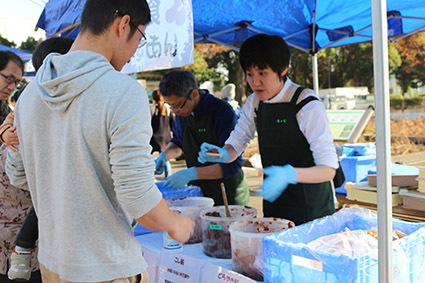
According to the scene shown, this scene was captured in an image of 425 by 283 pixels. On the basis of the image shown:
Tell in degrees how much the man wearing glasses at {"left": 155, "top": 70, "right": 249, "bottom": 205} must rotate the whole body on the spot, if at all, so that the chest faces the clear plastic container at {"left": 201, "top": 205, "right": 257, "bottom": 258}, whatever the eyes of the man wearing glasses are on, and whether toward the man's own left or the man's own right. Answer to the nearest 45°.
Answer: approximately 45° to the man's own left

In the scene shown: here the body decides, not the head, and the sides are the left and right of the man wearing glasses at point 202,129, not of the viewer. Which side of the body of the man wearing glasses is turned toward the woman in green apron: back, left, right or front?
left

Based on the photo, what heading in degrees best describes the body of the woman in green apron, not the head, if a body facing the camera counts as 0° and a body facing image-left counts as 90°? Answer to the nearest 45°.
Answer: approximately 45°

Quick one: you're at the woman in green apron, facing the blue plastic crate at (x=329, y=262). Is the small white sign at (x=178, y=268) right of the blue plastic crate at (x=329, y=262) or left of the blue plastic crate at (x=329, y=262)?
right

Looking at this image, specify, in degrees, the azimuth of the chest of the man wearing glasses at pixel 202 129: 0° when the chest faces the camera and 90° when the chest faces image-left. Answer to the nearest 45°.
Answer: approximately 45°

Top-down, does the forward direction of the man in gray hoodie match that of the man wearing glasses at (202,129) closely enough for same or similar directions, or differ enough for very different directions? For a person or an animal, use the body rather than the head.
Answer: very different directions

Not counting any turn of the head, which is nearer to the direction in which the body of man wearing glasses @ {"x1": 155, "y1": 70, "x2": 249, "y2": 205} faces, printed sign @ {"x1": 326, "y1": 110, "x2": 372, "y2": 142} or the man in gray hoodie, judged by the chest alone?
the man in gray hoodie

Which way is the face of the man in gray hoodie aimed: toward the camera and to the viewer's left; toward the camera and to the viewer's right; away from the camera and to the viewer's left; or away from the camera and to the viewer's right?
away from the camera and to the viewer's right

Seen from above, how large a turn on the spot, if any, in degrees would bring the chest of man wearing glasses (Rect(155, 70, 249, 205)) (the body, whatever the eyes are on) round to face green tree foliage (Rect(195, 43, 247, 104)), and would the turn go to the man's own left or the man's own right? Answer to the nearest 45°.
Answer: approximately 135° to the man's own right

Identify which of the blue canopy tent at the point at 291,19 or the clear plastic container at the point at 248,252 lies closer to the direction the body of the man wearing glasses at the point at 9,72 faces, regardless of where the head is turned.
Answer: the clear plastic container

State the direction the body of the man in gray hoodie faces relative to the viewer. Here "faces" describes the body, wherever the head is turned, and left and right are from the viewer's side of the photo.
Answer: facing away from the viewer and to the right of the viewer

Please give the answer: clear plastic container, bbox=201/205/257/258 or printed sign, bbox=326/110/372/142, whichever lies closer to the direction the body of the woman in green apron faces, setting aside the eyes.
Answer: the clear plastic container
